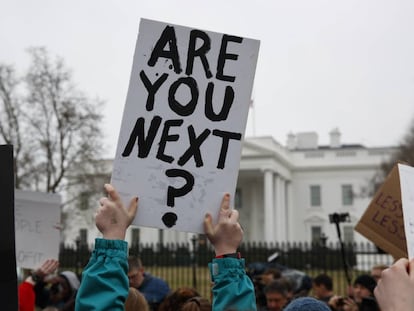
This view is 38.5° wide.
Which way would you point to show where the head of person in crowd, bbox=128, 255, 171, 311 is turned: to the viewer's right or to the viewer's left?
to the viewer's left

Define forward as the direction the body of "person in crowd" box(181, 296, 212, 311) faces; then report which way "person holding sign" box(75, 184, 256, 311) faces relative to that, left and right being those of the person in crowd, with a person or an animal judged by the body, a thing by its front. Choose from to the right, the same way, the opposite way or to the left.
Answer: the same way

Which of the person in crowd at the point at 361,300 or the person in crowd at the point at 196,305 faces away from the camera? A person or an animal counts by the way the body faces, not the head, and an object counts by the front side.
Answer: the person in crowd at the point at 196,305

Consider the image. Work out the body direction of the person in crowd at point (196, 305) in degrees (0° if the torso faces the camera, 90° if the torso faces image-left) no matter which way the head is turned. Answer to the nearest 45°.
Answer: approximately 180°

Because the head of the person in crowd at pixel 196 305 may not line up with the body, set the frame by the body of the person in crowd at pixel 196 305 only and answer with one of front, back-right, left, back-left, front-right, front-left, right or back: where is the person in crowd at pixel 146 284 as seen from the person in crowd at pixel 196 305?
front

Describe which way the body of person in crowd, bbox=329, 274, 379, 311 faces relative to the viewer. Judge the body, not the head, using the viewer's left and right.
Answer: facing the viewer and to the left of the viewer

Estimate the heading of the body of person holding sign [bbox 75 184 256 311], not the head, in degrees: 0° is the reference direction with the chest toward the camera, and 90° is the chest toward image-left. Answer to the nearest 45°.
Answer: approximately 180°

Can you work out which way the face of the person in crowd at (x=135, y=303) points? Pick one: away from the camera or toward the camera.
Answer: away from the camera

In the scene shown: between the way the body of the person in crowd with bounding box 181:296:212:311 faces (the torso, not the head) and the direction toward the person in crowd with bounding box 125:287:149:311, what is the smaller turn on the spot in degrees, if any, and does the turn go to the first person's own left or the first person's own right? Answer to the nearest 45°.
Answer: approximately 135° to the first person's own left

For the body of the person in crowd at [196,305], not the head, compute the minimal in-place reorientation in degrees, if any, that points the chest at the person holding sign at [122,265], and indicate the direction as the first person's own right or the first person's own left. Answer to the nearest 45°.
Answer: approximately 180°
